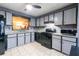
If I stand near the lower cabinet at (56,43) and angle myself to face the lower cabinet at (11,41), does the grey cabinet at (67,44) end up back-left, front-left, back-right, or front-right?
back-left

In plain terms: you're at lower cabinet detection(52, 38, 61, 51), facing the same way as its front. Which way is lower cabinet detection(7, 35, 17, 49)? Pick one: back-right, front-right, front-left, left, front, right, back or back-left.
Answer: front-right

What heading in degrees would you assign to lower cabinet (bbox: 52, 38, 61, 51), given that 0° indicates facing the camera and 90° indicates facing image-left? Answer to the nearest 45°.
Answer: approximately 45°

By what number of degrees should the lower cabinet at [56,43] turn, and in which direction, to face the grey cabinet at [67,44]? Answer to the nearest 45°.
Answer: approximately 90° to its left
